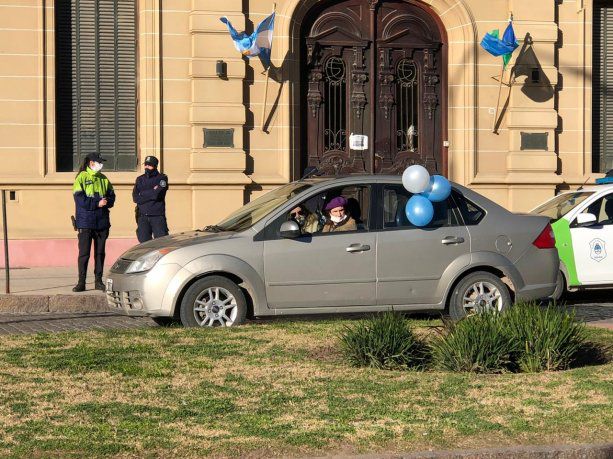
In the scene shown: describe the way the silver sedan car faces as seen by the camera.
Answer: facing to the left of the viewer

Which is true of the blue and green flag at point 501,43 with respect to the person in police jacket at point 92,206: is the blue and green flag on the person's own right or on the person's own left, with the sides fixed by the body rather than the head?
on the person's own left

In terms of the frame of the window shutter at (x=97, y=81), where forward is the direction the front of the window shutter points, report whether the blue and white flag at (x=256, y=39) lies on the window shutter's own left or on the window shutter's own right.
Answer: on the window shutter's own left

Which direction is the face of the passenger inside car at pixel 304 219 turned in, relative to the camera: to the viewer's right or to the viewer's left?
to the viewer's left

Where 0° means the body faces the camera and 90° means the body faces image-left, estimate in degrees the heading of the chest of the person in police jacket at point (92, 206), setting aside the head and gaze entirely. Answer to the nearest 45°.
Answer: approximately 315°

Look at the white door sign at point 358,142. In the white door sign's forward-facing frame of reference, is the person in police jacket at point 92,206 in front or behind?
in front

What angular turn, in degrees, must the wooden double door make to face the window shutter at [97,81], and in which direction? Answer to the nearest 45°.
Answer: approximately 90° to its right

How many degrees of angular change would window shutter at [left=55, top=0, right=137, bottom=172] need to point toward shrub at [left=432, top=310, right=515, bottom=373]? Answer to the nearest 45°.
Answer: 0° — it already faces it

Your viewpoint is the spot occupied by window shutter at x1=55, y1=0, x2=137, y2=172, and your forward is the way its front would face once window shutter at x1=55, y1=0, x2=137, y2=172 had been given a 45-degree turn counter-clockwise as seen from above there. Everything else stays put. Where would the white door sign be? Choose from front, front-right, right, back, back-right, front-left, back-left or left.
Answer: front-left

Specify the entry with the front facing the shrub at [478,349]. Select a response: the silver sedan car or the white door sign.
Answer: the white door sign

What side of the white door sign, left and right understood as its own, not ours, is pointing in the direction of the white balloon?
front

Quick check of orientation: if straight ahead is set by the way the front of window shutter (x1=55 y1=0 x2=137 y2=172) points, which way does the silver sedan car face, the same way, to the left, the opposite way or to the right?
to the right

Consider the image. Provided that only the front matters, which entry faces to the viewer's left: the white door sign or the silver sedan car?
the silver sedan car

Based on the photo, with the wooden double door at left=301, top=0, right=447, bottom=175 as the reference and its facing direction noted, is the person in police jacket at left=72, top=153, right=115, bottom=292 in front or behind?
in front

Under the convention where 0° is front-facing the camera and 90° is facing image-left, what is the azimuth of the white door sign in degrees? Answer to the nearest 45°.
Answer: approximately 0°
